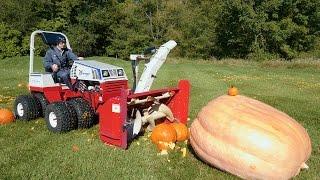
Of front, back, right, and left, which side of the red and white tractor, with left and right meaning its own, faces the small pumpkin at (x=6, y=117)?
back

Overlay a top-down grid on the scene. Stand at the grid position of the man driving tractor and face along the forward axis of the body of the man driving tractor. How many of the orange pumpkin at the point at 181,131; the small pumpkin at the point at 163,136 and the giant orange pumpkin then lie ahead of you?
3

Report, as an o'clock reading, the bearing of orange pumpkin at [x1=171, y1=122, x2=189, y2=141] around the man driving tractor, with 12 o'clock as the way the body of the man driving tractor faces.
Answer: The orange pumpkin is roughly at 12 o'clock from the man driving tractor.

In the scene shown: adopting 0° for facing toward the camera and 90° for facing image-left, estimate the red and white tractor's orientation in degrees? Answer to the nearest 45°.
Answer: approximately 315°

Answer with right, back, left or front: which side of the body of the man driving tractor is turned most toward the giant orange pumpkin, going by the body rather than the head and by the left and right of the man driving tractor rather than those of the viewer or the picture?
front

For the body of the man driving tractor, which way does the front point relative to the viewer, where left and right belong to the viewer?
facing the viewer and to the right of the viewer

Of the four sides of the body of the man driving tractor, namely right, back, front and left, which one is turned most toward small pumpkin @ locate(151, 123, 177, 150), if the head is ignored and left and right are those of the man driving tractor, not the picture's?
front

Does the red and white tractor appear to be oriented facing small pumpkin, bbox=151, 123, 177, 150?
yes
